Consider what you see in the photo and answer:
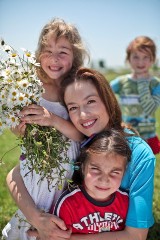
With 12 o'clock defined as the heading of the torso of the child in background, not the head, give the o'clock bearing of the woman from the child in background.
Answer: The woman is roughly at 12 o'clock from the child in background.

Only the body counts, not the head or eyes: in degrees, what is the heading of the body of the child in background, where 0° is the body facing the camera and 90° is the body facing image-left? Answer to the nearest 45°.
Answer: approximately 0°
